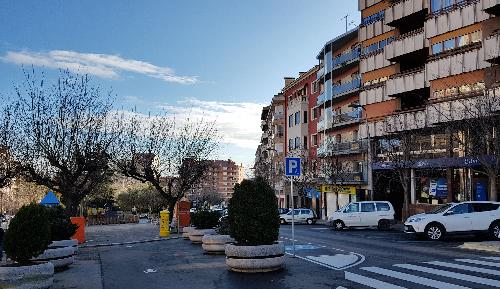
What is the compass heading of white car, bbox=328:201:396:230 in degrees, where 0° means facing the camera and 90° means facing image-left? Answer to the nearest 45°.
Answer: approximately 90°

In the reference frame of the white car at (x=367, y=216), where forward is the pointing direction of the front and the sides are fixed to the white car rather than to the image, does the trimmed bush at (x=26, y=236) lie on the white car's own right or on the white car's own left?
on the white car's own left

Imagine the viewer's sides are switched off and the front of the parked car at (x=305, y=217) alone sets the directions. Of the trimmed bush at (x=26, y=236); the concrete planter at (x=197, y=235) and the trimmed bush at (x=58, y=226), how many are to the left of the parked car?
3

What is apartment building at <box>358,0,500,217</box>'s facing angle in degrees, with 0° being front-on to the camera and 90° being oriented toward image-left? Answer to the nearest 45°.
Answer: approximately 45°

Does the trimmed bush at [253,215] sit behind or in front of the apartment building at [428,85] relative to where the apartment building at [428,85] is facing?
in front

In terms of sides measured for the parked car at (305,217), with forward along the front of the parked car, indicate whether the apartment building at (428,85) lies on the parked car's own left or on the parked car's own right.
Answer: on the parked car's own left

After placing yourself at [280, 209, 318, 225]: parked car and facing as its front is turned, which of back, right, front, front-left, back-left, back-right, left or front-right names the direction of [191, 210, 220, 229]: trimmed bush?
left

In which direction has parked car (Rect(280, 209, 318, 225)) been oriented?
to the viewer's left

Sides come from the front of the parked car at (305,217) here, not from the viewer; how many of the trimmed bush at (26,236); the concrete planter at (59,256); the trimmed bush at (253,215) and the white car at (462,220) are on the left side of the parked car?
4

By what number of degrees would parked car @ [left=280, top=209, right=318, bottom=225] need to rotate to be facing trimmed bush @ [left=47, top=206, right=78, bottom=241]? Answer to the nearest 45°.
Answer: approximately 90° to its left

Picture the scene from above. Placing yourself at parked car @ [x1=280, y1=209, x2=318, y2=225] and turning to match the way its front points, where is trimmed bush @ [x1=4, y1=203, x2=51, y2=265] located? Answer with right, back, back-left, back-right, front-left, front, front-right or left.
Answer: left

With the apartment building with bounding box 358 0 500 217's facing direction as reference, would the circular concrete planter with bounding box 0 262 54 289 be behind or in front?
in front
